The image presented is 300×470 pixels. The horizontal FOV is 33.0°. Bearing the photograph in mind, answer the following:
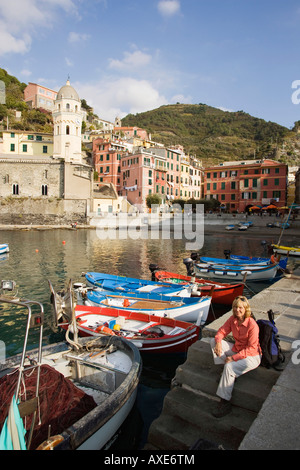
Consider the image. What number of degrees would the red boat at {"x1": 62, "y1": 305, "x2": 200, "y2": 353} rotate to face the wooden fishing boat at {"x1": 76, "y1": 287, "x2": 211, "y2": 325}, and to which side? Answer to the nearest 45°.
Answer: approximately 135° to its left

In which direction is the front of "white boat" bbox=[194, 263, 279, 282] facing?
to the viewer's right

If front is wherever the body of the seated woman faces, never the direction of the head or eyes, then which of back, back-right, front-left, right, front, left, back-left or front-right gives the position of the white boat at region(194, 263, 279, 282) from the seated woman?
back-right

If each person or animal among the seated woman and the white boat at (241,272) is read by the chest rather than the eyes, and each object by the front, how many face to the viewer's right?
1

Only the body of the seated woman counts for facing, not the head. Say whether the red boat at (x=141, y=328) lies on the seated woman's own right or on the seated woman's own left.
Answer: on the seated woman's own right

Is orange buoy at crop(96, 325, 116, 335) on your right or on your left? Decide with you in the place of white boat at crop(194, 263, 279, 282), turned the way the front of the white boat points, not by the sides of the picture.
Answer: on your right
